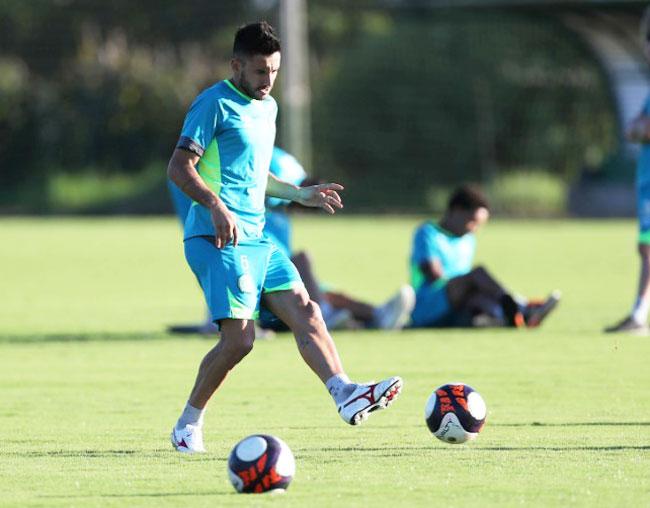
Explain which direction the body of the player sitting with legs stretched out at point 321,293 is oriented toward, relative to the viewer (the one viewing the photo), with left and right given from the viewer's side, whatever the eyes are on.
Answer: facing to the right of the viewer

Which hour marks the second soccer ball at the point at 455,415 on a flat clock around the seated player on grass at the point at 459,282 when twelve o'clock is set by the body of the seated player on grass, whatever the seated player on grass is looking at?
The second soccer ball is roughly at 3 o'clock from the seated player on grass.

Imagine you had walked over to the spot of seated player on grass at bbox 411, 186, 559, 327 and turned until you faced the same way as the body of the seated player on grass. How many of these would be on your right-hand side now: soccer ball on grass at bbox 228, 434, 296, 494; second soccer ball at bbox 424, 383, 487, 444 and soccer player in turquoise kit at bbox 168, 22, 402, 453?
3

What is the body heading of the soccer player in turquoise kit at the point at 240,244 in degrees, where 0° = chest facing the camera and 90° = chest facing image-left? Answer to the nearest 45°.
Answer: approximately 315°

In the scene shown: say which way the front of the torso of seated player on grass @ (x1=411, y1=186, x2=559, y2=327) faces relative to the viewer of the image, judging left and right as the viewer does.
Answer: facing to the right of the viewer

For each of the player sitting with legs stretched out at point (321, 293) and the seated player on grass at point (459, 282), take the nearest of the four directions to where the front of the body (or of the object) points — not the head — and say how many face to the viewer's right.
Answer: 2

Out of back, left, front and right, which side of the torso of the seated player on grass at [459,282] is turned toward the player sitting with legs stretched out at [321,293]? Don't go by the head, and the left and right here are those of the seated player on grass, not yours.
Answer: back

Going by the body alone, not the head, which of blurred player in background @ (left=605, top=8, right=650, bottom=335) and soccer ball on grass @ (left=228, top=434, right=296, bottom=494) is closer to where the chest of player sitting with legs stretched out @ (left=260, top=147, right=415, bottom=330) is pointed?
the blurred player in background
